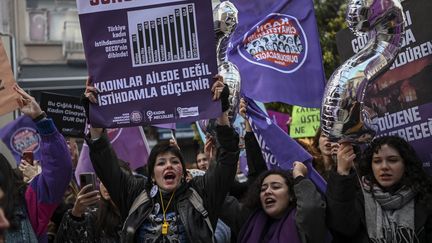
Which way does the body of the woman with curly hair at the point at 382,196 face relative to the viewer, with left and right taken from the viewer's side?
facing the viewer

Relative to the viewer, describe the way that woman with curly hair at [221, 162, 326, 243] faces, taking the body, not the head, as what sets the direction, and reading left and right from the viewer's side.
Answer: facing the viewer and to the left of the viewer

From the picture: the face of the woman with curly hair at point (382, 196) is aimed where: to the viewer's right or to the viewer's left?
to the viewer's left

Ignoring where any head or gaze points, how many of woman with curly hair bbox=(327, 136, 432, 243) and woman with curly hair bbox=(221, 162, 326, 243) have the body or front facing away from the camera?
0

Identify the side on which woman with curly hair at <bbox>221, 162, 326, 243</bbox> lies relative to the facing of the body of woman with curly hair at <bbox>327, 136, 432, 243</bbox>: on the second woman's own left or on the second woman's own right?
on the second woman's own right
